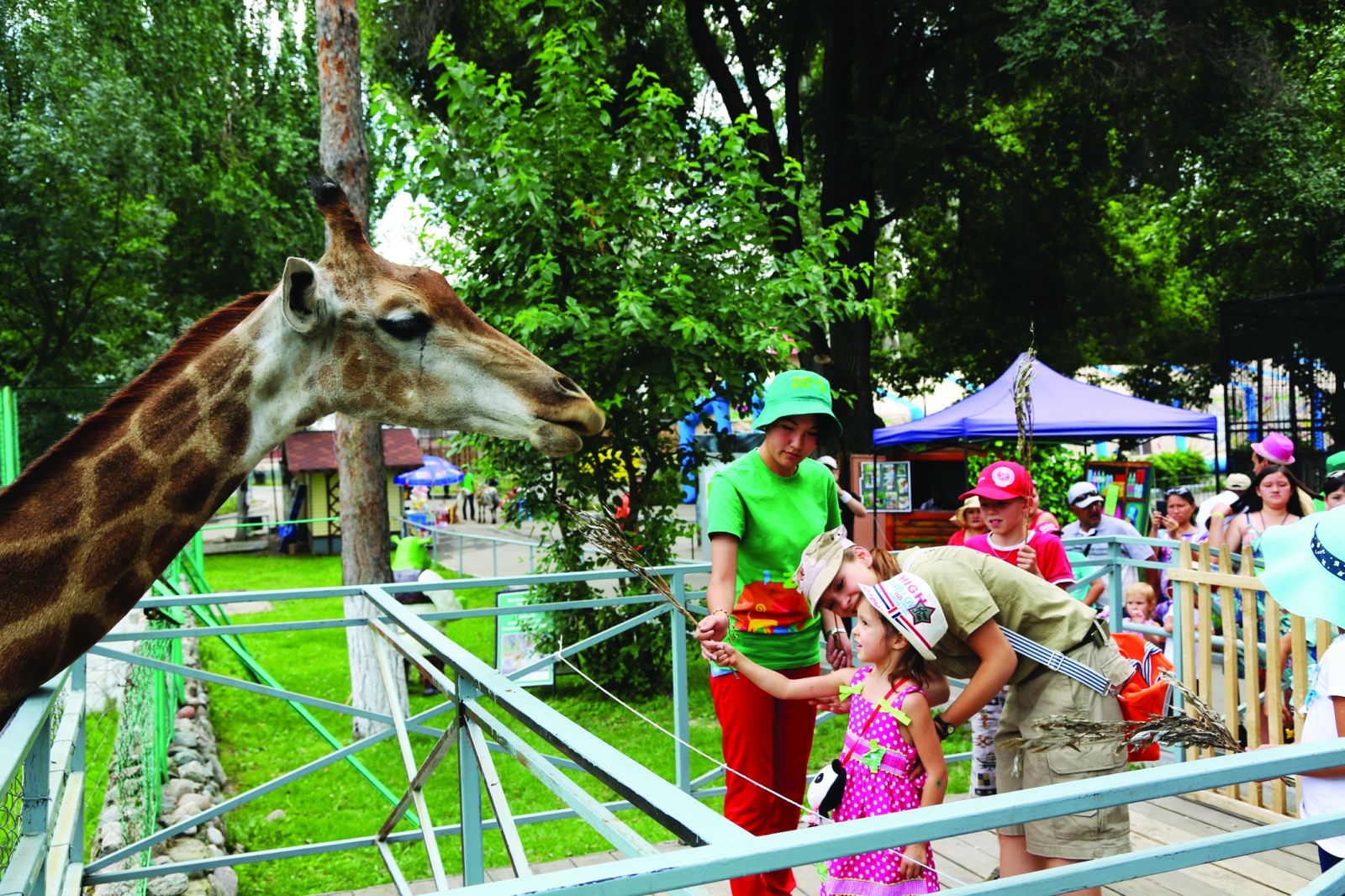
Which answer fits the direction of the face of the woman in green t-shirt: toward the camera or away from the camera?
toward the camera

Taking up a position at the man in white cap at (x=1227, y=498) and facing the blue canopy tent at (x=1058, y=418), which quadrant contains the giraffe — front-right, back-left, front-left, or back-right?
back-left

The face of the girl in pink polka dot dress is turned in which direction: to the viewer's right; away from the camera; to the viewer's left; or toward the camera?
to the viewer's left

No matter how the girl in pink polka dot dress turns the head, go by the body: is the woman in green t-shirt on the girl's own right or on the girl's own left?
on the girl's own right

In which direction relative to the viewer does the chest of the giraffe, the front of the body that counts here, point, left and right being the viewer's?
facing to the right of the viewer

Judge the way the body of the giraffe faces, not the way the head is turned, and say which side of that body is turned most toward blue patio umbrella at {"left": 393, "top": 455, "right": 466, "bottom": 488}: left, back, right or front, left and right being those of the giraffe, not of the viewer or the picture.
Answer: left

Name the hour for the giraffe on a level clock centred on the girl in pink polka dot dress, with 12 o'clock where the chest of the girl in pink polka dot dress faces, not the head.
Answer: The giraffe is roughly at 1 o'clock from the girl in pink polka dot dress.

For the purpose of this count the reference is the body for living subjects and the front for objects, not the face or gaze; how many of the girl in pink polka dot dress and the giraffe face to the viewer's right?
1

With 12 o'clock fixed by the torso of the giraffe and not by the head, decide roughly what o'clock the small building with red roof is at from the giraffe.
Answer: The small building with red roof is roughly at 9 o'clock from the giraffe.

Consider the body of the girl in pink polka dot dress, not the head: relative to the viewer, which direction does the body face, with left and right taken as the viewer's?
facing the viewer and to the left of the viewer

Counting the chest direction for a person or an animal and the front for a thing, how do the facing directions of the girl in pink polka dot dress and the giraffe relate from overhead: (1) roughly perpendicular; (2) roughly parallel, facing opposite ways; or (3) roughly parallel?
roughly parallel, facing opposite ways
